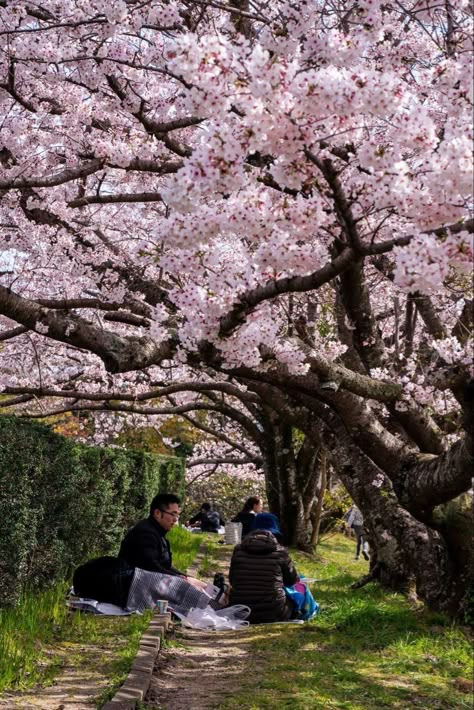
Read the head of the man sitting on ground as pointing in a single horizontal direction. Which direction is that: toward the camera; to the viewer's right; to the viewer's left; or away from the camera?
to the viewer's right

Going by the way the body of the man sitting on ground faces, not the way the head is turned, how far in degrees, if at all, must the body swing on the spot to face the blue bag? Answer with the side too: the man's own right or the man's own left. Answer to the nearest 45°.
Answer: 0° — they already face it

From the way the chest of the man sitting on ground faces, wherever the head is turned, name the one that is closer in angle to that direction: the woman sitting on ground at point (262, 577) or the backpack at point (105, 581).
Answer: the woman sitting on ground

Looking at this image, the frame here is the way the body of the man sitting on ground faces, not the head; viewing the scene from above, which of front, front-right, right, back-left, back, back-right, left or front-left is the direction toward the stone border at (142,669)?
right

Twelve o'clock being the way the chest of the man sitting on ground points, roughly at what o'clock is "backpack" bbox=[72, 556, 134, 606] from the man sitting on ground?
The backpack is roughly at 5 o'clock from the man sitting on ground.

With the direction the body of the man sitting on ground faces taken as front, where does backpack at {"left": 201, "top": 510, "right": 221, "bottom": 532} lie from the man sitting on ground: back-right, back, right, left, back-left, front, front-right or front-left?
left

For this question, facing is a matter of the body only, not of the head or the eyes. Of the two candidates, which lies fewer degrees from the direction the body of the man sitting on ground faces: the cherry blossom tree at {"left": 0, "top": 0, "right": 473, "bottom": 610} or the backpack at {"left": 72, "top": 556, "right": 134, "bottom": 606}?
the cherry blossom tree

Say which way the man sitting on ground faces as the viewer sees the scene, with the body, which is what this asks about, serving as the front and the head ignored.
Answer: to the viewer's right
